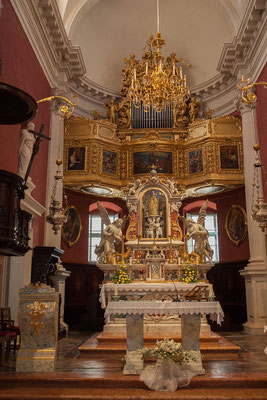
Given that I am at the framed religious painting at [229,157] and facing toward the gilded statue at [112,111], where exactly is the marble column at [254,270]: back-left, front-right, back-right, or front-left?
back-left

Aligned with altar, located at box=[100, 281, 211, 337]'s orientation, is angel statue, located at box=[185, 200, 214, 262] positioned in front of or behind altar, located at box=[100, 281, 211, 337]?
behind

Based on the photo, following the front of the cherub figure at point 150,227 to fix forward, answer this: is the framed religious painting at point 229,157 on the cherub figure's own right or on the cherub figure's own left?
on the cherub figure's own left

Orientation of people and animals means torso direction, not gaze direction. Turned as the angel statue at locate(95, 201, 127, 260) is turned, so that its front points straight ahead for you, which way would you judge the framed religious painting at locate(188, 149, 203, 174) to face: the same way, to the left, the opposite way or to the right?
to the right

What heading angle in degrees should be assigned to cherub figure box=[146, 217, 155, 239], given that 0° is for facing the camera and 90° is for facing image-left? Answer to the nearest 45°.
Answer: approximately 0°

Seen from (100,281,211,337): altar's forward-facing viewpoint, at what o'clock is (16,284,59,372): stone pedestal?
The stone pedestal is roughly at 1 o'clock from the altar.

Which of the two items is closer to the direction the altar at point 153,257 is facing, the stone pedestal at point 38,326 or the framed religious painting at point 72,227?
the stone pedestal

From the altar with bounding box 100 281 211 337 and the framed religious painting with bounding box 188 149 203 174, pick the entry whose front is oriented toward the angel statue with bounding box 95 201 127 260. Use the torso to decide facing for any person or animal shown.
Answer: the framed religious painting

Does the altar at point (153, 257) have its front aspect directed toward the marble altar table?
yes
